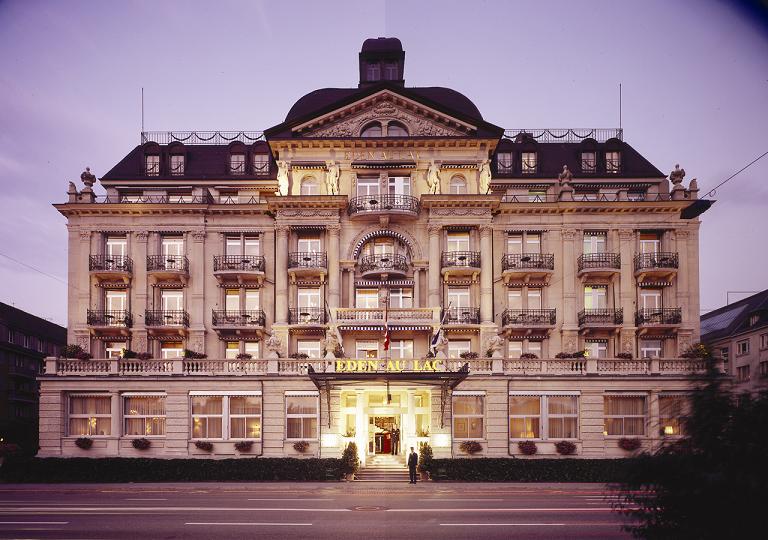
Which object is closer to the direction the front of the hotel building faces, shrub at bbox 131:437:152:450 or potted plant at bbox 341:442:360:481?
the potted plant

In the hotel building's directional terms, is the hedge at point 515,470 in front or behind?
in front

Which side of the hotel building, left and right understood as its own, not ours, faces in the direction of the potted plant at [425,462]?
front

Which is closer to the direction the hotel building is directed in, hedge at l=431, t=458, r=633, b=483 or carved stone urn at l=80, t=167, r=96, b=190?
the hedge

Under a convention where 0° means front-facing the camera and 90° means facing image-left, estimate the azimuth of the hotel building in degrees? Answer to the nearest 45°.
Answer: approximately 0°

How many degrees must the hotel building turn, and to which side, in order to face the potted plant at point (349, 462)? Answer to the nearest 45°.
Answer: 0° — it already faces it
